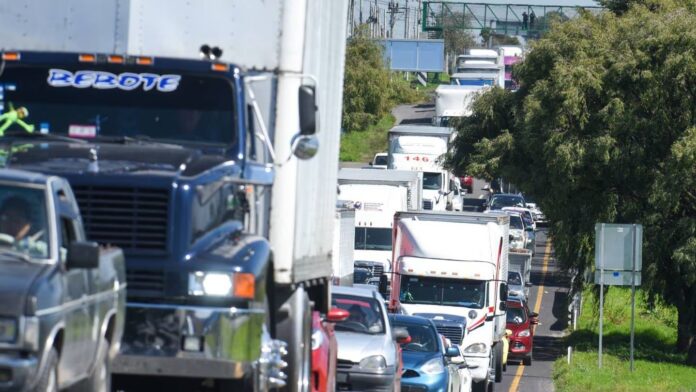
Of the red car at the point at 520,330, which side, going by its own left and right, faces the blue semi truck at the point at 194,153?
front

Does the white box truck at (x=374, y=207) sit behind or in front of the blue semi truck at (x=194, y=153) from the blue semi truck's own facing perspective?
behind

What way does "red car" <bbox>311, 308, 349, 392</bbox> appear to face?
toward the camera

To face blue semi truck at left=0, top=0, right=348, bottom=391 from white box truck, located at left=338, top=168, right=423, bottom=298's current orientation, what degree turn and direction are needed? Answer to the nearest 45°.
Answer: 0° — it already faces it

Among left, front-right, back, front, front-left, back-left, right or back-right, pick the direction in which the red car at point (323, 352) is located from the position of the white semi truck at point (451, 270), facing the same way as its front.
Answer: front

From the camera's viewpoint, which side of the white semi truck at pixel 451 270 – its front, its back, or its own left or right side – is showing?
front

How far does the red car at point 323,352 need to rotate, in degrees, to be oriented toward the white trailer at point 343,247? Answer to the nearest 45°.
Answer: approximately 180°

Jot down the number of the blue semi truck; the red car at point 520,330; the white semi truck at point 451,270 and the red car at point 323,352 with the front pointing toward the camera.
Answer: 4

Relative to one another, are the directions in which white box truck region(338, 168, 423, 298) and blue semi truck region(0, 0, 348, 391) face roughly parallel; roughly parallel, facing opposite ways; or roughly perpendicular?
roughly parallel

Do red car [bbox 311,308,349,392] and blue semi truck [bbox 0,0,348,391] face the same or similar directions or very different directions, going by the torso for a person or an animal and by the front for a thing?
same or similar directions

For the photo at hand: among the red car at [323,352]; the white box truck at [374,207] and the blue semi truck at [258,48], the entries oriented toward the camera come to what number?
3

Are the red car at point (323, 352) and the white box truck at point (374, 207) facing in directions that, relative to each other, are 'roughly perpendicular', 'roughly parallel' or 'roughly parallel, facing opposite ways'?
roughly parallel

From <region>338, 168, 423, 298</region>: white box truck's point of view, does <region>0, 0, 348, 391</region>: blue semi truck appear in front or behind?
in front

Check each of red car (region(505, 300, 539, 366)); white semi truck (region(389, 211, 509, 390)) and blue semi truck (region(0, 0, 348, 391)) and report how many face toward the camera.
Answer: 3

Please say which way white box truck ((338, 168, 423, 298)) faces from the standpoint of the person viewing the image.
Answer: facing the viewer

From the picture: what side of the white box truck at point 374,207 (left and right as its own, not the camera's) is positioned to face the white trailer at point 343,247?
front

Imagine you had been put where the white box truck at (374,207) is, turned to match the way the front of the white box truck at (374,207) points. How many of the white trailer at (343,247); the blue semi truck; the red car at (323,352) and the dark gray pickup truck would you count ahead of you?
4
